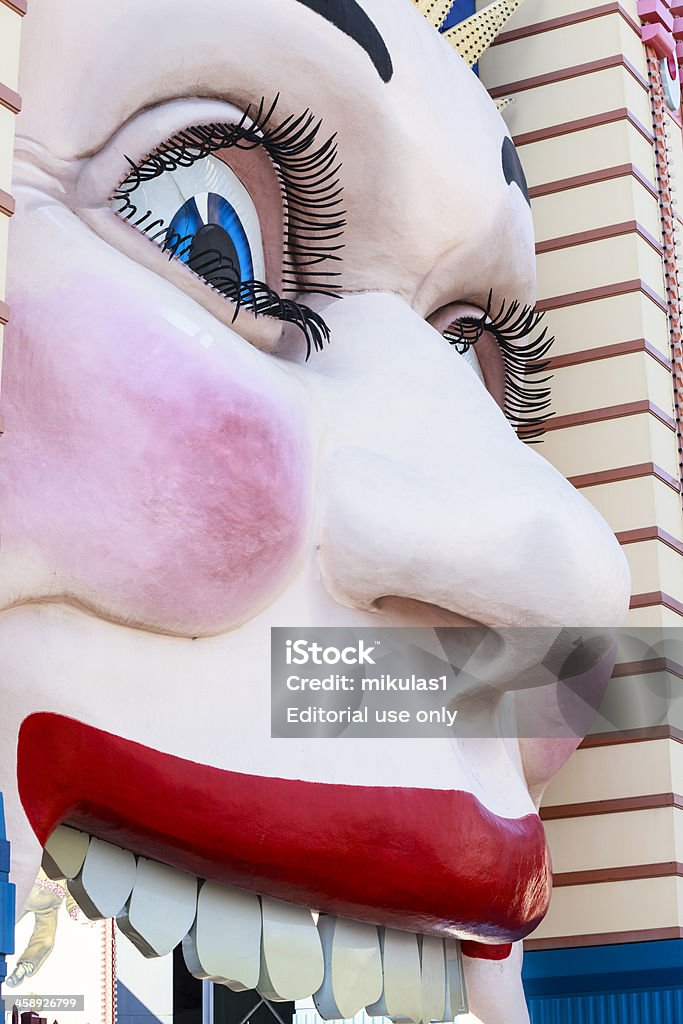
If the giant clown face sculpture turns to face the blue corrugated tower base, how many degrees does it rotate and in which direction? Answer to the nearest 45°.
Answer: approximately 90° to its left
